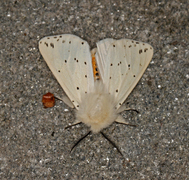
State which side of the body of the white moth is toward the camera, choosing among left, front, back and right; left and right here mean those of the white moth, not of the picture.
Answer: front
